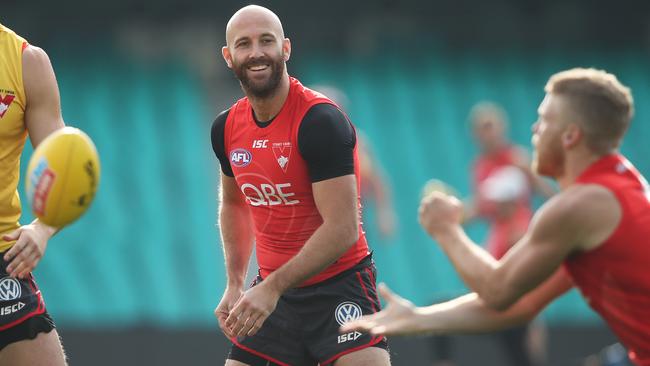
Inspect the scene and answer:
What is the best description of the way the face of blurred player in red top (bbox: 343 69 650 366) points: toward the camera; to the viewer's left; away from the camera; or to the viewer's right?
to the viewer's left

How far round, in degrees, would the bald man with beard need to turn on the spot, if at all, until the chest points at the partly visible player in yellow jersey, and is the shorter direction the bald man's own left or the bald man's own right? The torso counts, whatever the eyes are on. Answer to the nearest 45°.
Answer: approximately 45° to the bald man's own right

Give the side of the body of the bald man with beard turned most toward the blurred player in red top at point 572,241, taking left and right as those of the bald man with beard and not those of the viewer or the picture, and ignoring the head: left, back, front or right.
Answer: left

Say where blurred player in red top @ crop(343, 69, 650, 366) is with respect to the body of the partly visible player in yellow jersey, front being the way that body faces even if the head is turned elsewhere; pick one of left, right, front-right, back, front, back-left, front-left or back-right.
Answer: front-left

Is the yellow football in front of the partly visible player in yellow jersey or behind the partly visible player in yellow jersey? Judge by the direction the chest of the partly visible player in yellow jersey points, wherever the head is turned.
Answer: in front

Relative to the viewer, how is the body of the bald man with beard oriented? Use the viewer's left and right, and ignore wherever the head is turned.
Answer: facing the viewer and to the left of the viewer

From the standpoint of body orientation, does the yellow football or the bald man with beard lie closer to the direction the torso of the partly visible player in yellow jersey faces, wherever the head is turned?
the yellow football
